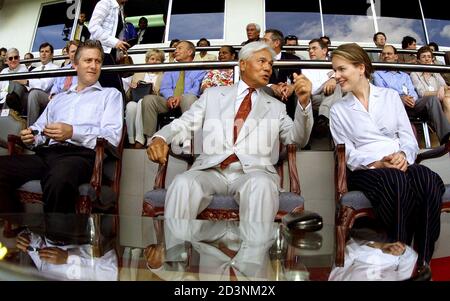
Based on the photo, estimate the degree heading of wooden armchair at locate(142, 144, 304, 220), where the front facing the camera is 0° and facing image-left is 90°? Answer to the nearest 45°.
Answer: approximately 0°

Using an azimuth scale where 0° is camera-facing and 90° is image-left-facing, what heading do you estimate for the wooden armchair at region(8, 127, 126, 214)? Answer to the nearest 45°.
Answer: approximately 45°

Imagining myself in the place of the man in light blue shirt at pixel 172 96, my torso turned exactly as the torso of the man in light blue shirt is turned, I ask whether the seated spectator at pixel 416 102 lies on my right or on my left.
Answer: on my left

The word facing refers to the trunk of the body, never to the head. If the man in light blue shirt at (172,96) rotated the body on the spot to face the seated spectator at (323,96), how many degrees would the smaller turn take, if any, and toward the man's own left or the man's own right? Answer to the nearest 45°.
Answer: approximately 135° to the man's own left

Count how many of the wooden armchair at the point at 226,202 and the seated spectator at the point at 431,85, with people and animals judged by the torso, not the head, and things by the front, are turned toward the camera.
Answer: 2

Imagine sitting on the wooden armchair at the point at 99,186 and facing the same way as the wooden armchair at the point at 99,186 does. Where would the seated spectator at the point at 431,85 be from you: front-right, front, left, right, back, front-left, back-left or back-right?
back-left

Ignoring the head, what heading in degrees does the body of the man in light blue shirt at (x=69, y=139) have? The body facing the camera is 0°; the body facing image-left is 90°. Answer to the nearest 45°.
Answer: approximately 45°
